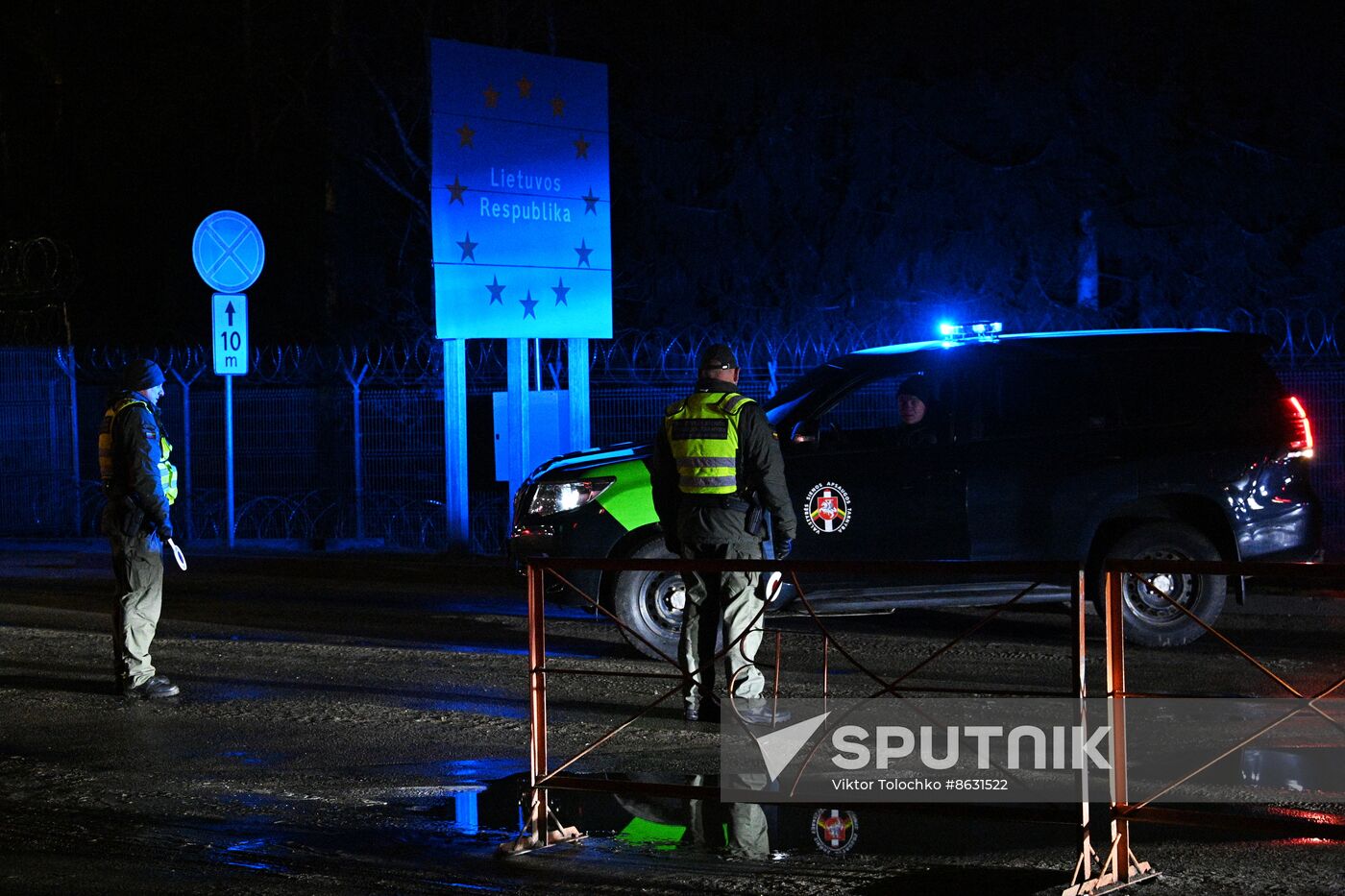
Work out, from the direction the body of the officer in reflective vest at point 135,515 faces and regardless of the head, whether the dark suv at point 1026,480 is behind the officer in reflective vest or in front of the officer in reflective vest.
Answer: in front

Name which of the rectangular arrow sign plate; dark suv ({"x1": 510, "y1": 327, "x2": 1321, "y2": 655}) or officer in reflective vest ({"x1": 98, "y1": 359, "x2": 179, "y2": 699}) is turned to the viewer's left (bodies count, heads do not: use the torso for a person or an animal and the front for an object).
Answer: the dark suv

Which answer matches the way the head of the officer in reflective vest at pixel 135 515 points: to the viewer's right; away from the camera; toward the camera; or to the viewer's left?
to the viewer's right

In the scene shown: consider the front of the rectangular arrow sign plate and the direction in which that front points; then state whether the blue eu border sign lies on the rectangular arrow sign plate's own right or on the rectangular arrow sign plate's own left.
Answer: on the rectangular arrow sign plate's own left

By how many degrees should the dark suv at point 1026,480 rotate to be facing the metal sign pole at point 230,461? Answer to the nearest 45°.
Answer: approximately 45° to its right

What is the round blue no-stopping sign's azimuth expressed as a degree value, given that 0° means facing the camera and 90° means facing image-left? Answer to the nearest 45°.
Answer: approximately 0°

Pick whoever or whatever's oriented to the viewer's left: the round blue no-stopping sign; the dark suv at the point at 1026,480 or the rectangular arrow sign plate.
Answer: the dark suv

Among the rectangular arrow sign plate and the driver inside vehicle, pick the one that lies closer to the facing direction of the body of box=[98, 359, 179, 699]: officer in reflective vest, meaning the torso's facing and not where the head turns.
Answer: the driver inside vehicle

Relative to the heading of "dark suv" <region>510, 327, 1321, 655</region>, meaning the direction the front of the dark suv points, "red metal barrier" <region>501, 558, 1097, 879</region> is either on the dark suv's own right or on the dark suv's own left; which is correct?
on the dark suv's own left

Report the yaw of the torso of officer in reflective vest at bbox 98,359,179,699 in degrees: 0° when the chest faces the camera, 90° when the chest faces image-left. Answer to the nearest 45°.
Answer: approximately 270°

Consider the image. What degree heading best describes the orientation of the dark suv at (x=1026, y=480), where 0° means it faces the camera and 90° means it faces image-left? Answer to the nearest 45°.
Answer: approximately 90°

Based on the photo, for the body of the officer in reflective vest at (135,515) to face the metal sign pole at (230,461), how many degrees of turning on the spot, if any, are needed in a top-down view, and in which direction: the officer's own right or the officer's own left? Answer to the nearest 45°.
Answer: approximately 90° to the officer's own left

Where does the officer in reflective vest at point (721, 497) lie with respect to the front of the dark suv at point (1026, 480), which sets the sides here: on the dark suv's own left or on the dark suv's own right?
on the dark suv's own left

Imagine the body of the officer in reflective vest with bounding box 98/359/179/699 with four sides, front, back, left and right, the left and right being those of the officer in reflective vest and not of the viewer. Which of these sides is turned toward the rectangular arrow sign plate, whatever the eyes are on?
left

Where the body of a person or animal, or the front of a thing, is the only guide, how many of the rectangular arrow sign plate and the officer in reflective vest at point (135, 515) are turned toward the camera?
1

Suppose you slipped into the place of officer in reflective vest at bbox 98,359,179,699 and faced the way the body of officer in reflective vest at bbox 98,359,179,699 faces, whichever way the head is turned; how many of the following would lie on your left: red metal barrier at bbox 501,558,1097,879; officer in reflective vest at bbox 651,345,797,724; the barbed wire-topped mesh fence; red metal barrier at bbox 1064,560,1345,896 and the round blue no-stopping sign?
2

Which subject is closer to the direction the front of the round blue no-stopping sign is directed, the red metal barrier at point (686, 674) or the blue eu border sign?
the red metal barrier
